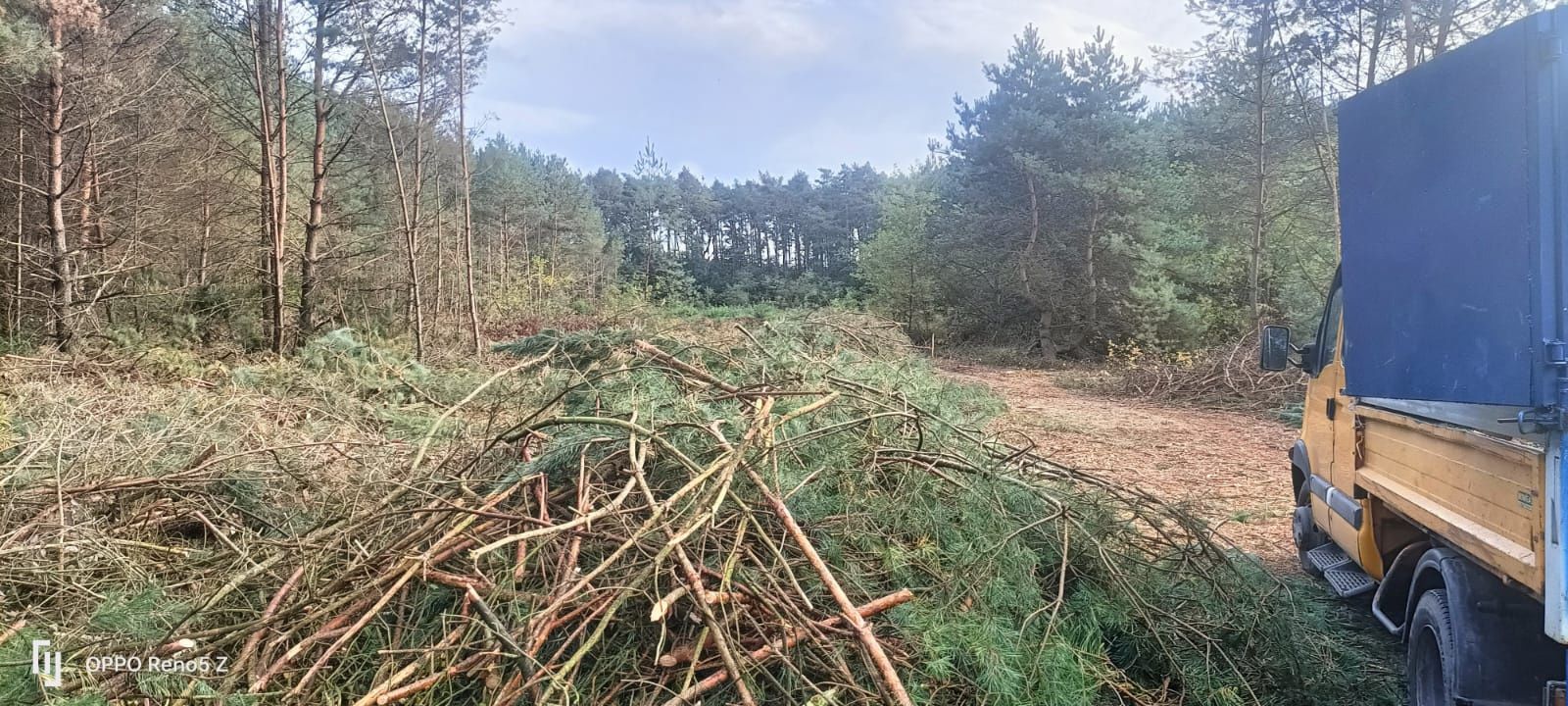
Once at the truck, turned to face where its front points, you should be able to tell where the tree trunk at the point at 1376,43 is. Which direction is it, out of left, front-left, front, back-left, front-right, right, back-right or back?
front-right

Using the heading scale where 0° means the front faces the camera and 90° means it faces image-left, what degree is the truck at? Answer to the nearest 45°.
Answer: approximately 135°

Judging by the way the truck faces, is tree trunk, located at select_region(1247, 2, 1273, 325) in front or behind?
in front

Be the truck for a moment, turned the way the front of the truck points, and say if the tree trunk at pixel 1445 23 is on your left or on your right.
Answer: on your right

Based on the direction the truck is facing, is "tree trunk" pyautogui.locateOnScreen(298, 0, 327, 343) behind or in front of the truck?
in front
